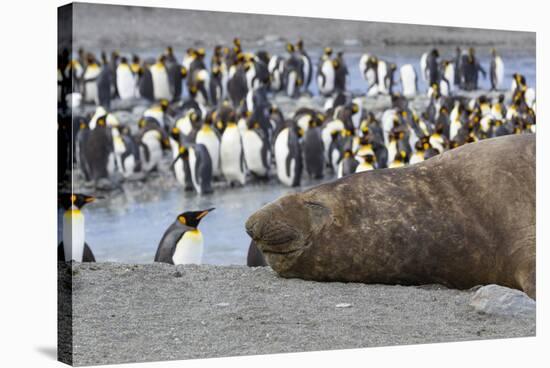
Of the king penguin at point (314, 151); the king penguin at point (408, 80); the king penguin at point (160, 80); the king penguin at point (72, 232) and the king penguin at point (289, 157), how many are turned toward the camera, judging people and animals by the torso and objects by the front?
3

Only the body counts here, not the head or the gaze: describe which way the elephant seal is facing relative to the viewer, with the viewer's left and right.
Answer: facing to the left of the viewer

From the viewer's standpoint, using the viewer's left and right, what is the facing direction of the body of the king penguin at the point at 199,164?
facing to the left of the viewer

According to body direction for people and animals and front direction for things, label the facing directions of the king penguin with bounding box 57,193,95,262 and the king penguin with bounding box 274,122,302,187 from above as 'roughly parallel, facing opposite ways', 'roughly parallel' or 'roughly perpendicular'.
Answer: roughly perpendicular

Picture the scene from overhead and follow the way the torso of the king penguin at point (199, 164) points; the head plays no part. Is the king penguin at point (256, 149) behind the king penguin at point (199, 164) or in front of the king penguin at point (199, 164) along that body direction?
behind

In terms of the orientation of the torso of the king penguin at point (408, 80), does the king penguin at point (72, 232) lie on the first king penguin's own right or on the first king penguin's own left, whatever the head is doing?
on the first king penguin's own right
